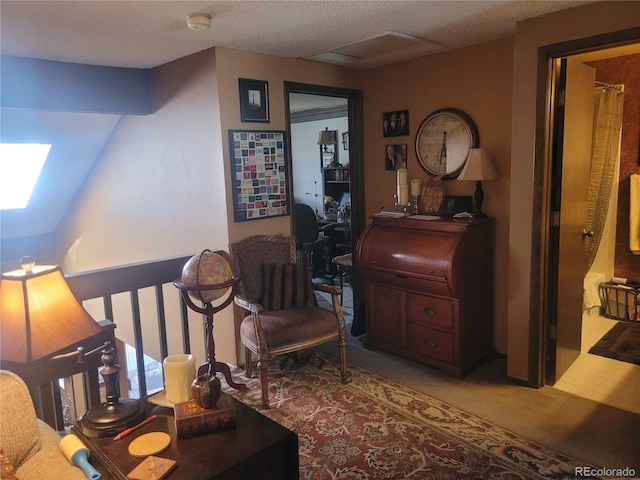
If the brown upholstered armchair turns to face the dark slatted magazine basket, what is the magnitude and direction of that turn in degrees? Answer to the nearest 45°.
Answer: approximately 45° to its left

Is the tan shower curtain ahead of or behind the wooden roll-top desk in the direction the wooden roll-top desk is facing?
behind

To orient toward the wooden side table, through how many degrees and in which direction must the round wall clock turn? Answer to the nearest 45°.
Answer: approximately 45° to its left

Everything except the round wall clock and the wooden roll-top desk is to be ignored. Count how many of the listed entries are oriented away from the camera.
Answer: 0

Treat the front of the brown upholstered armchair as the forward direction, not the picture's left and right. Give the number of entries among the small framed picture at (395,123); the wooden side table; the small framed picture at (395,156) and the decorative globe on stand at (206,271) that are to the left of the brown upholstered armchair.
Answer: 2

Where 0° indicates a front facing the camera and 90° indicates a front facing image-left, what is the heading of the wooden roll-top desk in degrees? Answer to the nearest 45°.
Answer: approximately 45°

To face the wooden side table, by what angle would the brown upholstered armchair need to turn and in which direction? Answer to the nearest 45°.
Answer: approximately 45° to its right

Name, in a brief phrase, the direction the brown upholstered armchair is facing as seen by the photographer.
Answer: facing the viewer and to the right of the viewer

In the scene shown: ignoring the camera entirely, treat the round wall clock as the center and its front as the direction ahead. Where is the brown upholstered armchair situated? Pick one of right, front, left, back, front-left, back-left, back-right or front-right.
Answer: front
